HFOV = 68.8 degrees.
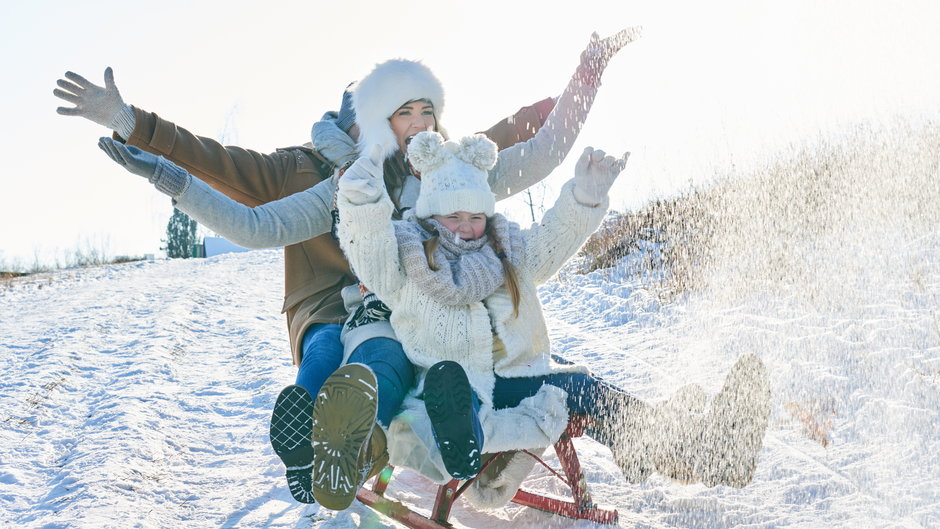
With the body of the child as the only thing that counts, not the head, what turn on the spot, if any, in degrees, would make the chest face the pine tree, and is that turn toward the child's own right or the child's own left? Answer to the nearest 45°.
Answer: approximately 180°

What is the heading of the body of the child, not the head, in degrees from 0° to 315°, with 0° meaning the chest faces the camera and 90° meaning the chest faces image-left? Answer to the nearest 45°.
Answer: approximately 315°
